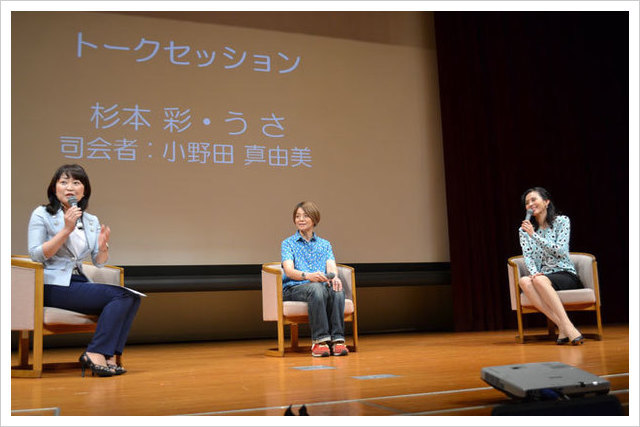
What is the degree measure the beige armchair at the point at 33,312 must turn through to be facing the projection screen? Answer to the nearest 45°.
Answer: approximately 90° to its left

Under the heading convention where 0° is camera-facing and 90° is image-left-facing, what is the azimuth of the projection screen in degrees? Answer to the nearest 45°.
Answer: approximately 315°

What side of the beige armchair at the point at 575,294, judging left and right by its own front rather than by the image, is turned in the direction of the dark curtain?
back

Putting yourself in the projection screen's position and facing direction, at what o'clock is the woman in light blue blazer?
The woman in light blue blazer is roughly at 2 o'clock from the projection screen.

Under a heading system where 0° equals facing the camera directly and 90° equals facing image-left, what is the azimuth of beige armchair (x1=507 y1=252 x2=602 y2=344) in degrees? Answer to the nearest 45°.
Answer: approximately 0°

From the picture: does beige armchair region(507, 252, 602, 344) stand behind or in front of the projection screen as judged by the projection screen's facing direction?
in front

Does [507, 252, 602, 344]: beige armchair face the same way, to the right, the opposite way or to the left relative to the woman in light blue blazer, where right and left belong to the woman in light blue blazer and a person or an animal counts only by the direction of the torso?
to the right

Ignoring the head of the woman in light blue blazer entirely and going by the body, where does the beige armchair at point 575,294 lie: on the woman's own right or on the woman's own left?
on the woman's own left
